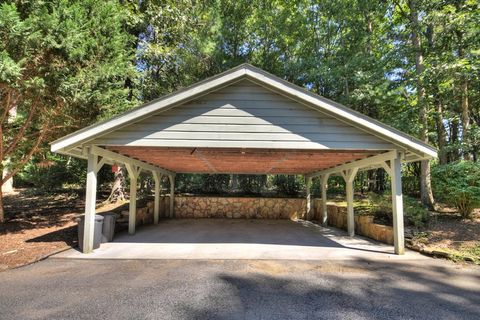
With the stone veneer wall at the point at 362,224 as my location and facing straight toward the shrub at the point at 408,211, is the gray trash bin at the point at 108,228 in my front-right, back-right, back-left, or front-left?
back-left

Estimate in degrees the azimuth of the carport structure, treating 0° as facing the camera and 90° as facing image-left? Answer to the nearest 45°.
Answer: approximately 0°

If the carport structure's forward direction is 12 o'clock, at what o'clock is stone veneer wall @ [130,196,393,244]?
The stone veneer wall is roughly at 6 o'clock from the carport structure.

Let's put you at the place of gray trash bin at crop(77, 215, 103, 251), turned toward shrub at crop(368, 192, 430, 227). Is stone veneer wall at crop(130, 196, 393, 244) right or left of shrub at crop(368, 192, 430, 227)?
left

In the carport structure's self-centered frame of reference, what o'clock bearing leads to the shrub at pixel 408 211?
The shrub is roughly at 8 o'clock from the carport structure.

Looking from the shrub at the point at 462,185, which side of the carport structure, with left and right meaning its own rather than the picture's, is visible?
left

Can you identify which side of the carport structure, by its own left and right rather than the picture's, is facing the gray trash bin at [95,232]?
right

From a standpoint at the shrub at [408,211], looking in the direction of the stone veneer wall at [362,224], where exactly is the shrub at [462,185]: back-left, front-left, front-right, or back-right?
back-right

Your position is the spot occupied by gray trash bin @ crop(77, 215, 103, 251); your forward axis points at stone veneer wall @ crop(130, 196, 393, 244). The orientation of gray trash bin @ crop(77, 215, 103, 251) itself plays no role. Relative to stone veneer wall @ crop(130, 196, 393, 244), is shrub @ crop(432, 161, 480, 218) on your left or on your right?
right

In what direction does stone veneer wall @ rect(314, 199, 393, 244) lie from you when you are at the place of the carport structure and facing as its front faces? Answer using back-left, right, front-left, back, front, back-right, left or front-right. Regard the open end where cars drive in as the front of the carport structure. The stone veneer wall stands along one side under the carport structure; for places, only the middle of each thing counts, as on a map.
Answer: back-left
